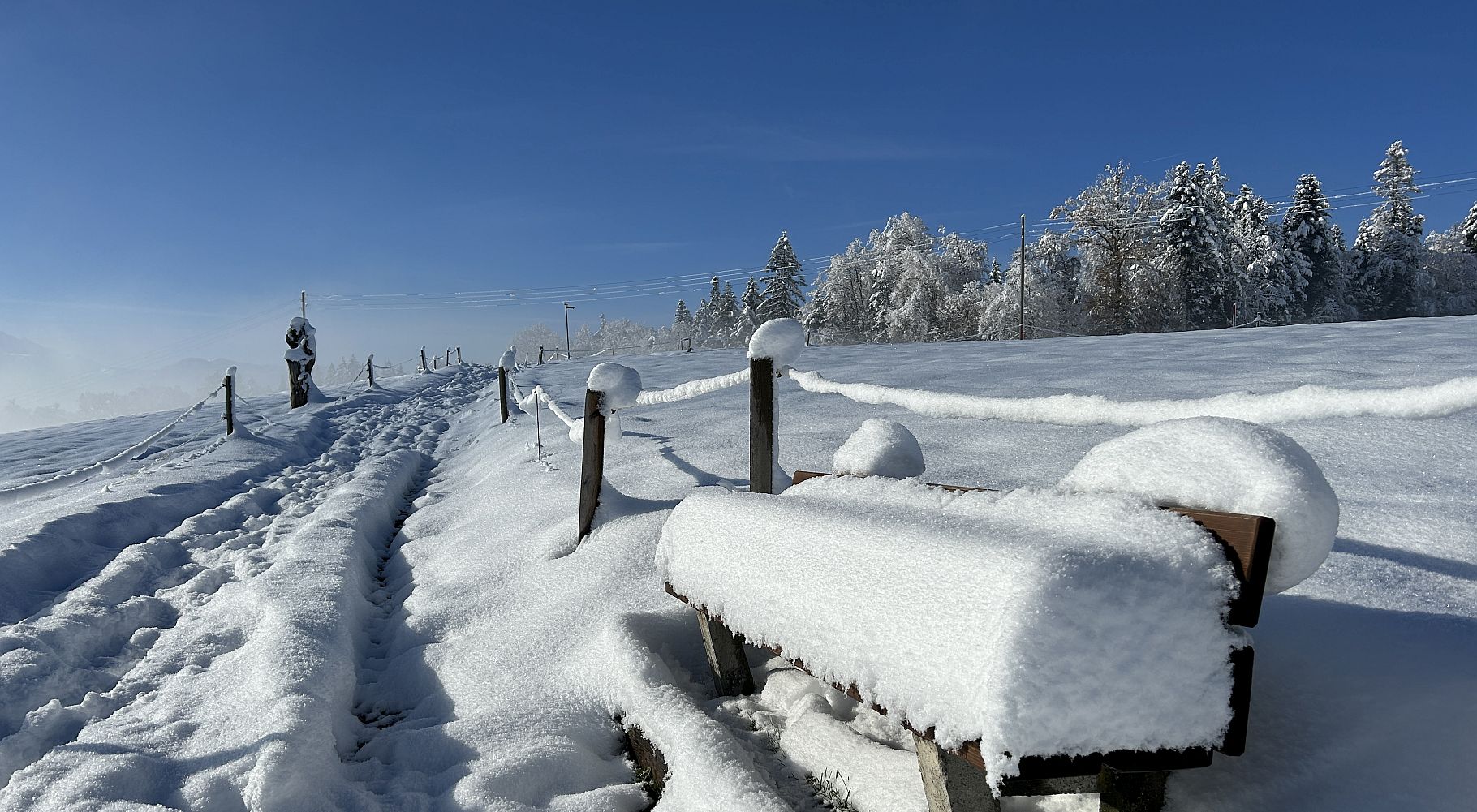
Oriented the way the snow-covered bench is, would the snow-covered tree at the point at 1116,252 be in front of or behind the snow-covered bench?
behind

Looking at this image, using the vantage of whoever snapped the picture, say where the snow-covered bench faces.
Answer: facing the viewer and to the left of the viewer

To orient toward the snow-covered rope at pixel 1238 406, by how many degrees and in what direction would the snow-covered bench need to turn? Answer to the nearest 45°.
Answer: approximately 180°

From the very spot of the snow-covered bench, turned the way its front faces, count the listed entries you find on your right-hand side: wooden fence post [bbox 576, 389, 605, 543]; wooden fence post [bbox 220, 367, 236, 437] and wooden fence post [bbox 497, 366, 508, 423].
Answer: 3

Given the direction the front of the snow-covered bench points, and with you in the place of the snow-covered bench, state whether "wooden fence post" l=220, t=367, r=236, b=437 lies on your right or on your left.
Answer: on your right

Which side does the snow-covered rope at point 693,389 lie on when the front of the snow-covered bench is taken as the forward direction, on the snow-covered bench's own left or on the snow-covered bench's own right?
on the snow-covered bench's own right

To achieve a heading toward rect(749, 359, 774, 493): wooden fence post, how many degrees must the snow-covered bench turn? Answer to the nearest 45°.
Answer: approximately 90° to its right

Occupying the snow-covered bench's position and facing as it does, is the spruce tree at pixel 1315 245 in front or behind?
behind

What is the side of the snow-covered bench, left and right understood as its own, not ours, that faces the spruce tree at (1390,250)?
back

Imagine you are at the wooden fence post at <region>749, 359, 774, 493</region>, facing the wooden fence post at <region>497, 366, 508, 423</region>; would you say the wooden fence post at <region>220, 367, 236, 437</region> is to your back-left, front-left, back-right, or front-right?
front-left
